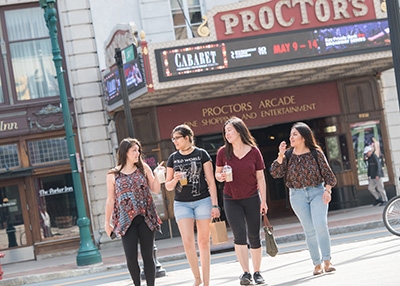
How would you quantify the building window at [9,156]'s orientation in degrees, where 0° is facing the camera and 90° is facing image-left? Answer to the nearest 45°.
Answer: approximately 0°

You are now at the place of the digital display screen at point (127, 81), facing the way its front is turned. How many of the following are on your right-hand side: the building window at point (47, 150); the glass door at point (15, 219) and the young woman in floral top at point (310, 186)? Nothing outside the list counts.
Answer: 2

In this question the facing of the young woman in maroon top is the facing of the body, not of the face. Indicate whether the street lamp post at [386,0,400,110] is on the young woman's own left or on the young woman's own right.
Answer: on the young woman's own left

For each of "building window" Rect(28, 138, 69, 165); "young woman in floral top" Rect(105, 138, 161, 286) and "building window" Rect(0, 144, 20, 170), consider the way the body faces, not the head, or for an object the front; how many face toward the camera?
3

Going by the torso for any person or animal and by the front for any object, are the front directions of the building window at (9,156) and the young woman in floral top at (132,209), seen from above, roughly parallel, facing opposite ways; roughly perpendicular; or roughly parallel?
roughly parallel

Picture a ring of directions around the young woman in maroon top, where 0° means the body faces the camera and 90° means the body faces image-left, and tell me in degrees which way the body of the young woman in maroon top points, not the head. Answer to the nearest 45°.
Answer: approximately 0°

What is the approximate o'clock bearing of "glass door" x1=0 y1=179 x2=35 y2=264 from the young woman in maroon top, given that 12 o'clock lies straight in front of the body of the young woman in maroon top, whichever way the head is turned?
The glass door is roughly at 5 o'clock from the young woman in maroon top.

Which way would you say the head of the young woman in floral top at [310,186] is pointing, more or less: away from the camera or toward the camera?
toward the camera

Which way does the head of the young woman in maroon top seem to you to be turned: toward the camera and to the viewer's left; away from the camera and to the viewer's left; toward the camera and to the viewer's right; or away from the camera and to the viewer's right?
toward the camera and to the viewer's left

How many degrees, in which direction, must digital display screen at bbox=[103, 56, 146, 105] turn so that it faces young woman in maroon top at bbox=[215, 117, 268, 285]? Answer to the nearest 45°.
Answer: approximately 45° to its left

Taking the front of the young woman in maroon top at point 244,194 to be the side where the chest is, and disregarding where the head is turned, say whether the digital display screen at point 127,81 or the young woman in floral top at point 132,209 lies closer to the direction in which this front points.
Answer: the young woman in floral top

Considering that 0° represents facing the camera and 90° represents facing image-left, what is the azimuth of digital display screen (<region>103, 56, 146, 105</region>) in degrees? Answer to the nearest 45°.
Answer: approximately 45°

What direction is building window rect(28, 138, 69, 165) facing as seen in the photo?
toward the camera
